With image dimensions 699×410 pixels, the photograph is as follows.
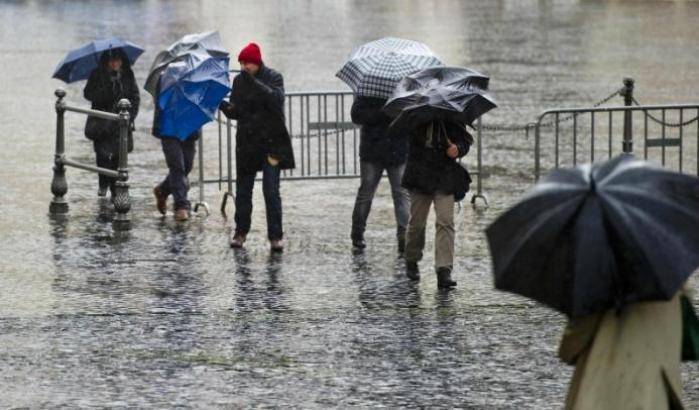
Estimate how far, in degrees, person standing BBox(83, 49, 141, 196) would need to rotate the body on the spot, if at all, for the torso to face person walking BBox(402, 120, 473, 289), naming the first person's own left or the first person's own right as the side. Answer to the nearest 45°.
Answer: approximately 45° to the first person's own left

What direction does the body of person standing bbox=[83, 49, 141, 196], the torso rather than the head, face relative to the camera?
toward the camera

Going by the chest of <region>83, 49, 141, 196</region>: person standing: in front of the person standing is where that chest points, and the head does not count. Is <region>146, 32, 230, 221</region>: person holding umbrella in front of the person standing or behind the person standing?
in front

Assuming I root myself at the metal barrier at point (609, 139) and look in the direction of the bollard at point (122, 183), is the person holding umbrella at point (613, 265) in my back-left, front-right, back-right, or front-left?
front-left

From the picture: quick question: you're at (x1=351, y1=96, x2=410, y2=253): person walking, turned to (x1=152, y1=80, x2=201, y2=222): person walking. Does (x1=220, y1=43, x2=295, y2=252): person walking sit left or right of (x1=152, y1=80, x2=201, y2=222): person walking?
left

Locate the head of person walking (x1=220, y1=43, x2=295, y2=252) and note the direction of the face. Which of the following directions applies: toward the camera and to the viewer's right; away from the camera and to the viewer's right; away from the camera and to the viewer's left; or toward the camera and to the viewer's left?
toward the camera and to the viewer's left

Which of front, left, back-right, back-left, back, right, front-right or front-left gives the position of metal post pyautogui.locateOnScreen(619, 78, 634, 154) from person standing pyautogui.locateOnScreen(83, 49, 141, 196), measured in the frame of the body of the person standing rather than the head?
left

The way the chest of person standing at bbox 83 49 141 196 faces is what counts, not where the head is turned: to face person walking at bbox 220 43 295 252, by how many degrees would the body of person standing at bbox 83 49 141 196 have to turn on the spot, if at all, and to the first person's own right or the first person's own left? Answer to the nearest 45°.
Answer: approximately 45° to the first person's own left

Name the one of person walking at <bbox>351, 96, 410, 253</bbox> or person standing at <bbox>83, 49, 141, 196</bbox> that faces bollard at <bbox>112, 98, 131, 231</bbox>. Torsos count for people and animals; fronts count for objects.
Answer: person standing at <bbox>83, 49, 141, 196</bbox>
